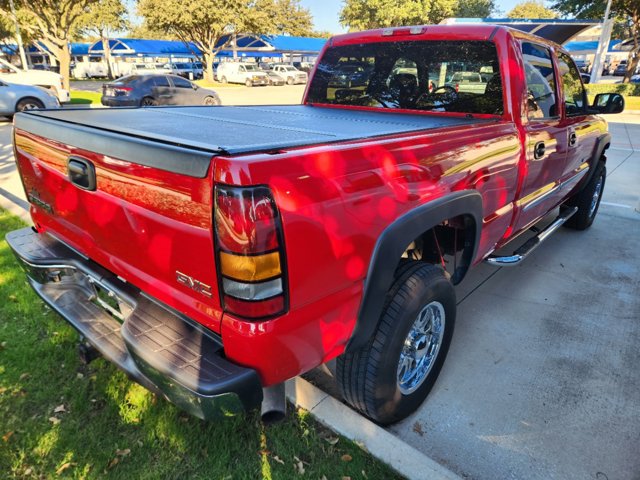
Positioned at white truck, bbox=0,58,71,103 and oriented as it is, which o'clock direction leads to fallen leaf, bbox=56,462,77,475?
The fallen leaf is roughly at 3 o'clock from the white truck.

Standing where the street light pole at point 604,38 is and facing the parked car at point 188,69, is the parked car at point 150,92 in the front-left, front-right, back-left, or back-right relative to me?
front-left

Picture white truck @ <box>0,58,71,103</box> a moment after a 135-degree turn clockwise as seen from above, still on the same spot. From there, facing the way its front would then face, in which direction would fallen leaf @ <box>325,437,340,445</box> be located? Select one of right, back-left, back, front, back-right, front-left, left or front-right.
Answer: front-left

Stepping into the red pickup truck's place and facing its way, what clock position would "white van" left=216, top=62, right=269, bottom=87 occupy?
The white van is roughly at 10 o'clock from the red pickup truck.

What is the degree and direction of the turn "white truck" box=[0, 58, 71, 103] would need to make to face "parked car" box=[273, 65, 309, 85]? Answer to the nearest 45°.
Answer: approximately 45° to its left

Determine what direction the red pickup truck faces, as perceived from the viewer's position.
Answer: facing away from the viewer and to the right of the viewer
